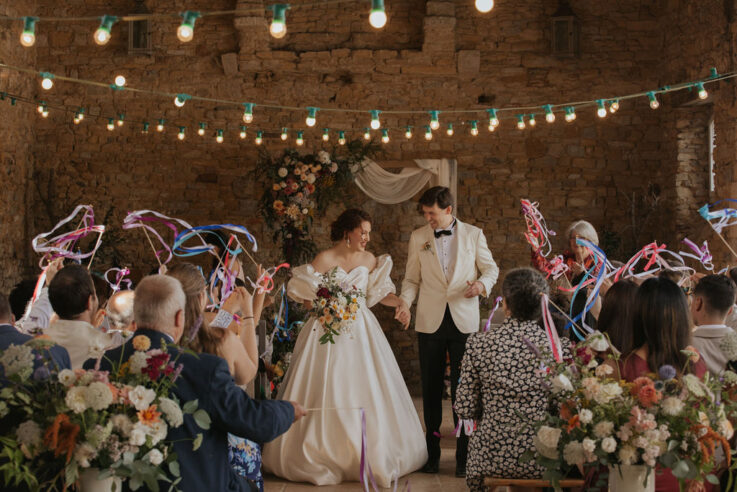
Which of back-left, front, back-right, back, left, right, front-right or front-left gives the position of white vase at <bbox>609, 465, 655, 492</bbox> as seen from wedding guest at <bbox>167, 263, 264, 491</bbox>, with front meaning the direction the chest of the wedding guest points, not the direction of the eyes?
right

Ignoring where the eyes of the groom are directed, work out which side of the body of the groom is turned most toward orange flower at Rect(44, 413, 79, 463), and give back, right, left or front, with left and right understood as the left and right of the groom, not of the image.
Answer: front

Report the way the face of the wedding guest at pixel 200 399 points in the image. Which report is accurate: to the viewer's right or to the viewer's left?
to the viewer's right

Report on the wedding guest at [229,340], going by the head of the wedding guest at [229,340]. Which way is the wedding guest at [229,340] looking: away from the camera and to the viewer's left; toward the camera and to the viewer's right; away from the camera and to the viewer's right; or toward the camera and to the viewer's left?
away from the camera and to the viewer's right

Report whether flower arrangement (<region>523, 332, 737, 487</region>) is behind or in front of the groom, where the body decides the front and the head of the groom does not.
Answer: in front

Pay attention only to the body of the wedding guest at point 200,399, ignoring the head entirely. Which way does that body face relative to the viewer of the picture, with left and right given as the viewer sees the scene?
facing away from the viewer and to the right of the viewer

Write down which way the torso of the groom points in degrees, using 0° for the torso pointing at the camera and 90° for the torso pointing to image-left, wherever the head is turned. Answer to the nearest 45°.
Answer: approximately 0°

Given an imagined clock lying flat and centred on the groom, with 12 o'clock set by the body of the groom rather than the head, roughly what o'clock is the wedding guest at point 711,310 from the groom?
The wedding guest is roughly at 11 o'clock from the groom.

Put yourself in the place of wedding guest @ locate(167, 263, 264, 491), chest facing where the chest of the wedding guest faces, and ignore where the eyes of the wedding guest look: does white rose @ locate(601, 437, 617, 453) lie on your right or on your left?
on your right

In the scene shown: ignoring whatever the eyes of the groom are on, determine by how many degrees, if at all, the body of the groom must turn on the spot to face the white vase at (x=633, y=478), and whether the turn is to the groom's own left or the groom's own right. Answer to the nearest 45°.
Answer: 0° — they already face it

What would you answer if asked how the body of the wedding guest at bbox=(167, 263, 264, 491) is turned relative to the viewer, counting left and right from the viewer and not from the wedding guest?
facing away from the viewer and to the right of the viewer

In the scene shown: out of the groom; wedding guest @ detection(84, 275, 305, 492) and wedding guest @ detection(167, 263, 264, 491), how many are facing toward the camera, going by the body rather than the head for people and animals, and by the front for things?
1

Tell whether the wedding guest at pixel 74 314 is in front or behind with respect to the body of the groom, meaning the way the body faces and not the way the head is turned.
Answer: in front

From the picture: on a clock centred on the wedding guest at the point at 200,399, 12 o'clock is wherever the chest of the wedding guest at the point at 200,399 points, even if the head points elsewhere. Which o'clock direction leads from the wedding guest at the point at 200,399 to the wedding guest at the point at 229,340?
the wedding guest at the point at 229,340 is roughly at 11 o'clock from the wedding guest at the point at 200,399.

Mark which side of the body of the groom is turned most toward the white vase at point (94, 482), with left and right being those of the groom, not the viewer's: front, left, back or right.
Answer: front
